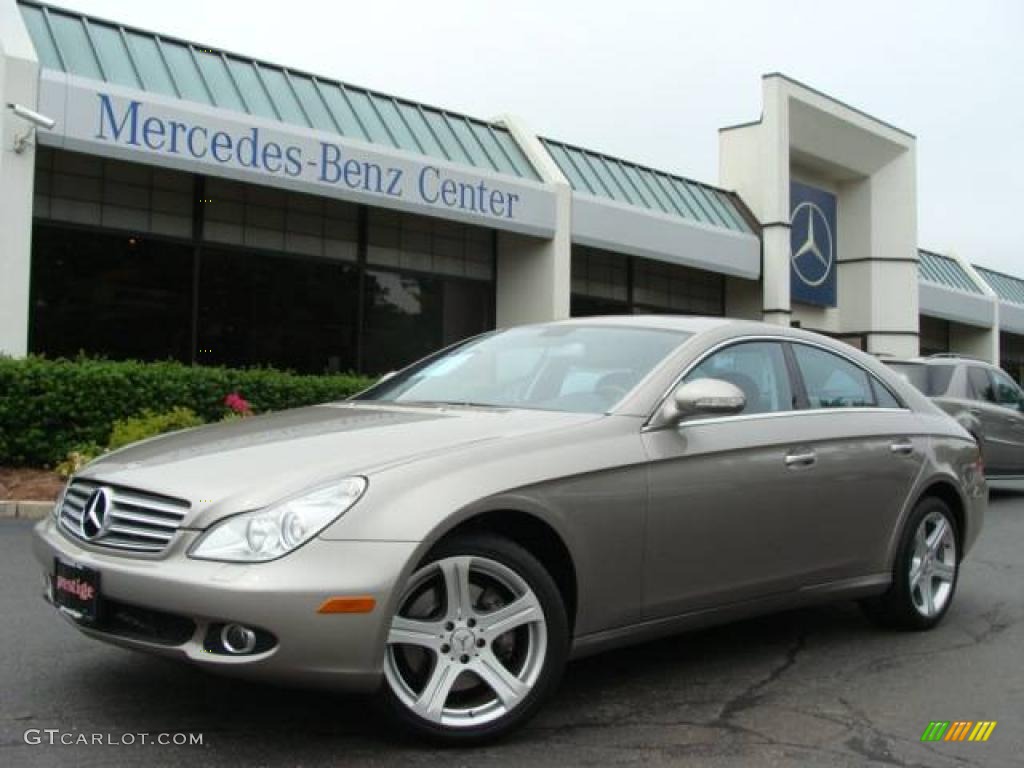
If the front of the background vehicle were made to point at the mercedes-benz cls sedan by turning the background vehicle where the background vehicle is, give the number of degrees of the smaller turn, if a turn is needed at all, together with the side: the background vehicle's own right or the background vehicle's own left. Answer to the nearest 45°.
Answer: approximately 135° to the background vehicle's own right

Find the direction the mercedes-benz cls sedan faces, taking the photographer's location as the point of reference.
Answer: facing the viewer and to the left of the viewer

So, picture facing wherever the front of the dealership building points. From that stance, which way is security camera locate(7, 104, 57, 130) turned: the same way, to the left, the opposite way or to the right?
to the left

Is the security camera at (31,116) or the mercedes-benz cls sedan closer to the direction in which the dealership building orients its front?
the mercedes-benz cls sedan

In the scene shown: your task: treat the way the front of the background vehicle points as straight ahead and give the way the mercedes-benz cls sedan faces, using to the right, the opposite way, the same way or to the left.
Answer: the opposite way

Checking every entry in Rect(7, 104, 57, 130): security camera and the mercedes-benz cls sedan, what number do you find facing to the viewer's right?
1

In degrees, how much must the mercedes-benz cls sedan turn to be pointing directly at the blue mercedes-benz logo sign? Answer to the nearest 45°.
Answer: approximately 135° to its right

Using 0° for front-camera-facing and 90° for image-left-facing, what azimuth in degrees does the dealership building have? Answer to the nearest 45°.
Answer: approximately 315°

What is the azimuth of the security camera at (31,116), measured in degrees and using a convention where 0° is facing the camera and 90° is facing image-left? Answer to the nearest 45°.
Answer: approximately 270°

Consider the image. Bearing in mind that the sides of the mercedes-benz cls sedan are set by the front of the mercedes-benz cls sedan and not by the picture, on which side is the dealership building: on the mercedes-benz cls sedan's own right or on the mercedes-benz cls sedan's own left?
on the mercedes-benz cls sedan's own right
